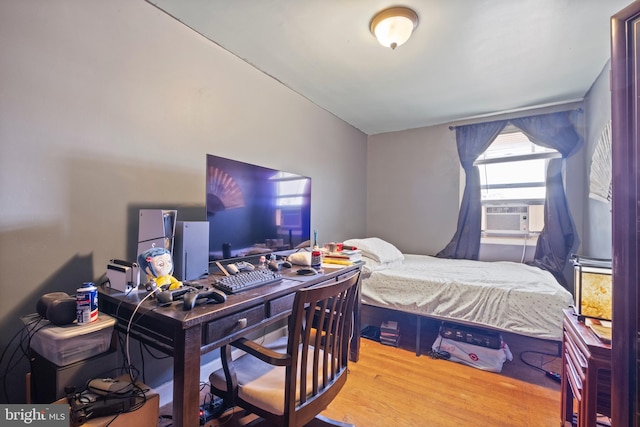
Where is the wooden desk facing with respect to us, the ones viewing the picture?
facing the viewer and to the right of the viewer

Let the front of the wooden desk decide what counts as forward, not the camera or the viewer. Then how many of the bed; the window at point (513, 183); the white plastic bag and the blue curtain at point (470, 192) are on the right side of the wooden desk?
0

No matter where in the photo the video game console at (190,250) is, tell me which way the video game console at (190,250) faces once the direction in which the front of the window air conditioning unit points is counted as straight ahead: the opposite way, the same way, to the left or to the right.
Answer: to the left

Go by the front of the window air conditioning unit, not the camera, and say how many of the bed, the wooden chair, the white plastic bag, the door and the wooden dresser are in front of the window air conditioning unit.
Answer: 5

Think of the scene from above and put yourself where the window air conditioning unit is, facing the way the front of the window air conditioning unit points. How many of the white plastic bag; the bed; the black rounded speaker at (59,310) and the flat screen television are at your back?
0

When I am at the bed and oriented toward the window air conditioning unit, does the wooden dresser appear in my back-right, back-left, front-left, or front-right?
back-right

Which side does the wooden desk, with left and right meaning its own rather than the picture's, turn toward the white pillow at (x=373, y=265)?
left

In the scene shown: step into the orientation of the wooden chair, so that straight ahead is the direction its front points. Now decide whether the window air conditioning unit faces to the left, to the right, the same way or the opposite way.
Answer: to the left

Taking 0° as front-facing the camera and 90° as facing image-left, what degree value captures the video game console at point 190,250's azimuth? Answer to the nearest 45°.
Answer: approximately 315°

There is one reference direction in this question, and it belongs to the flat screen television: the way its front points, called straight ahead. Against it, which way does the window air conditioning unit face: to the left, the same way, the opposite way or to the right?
to the right

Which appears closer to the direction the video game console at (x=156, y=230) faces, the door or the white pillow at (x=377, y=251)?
the door

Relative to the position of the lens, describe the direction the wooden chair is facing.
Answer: facing away from the viewer and to the left of the viewer

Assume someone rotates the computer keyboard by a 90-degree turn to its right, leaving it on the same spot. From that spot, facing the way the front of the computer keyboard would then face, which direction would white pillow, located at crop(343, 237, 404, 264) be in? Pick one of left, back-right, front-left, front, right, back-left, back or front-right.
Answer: back

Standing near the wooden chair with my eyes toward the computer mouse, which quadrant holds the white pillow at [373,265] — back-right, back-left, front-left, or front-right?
front-right

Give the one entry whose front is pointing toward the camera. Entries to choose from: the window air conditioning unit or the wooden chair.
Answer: the window air conditioning unit

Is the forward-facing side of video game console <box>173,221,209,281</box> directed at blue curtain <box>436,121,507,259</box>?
no

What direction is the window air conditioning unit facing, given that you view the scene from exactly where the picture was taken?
facing the viewer

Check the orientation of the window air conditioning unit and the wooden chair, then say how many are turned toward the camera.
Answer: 1
